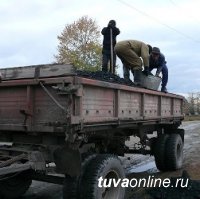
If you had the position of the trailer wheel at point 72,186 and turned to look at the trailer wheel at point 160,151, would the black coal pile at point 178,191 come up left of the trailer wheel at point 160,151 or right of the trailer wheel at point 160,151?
right
